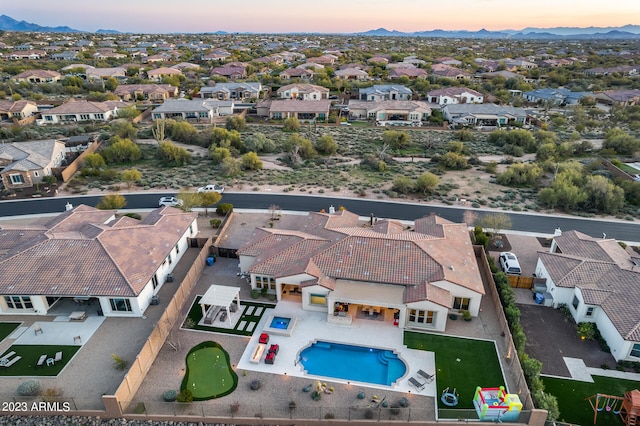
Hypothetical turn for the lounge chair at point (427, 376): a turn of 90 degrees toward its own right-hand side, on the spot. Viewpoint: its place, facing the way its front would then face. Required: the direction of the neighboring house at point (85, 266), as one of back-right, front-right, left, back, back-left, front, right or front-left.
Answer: back-left

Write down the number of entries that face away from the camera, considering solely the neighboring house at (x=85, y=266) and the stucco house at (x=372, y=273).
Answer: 2

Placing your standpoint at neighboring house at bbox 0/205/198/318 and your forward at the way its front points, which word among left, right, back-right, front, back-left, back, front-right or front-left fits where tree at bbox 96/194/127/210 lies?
front

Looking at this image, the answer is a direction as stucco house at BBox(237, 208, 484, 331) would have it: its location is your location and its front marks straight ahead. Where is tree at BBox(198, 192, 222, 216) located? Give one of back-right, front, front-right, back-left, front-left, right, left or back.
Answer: front-left

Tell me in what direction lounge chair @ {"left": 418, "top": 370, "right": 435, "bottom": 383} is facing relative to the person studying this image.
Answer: facing away from the viewer and to the left of the viewer

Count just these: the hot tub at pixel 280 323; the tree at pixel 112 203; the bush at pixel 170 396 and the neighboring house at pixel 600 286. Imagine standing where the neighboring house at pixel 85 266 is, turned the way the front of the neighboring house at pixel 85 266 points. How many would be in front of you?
1

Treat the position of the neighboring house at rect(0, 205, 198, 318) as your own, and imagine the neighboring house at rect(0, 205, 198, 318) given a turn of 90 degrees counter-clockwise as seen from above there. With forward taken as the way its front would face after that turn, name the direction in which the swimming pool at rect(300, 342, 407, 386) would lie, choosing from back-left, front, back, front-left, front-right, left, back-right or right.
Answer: back-left

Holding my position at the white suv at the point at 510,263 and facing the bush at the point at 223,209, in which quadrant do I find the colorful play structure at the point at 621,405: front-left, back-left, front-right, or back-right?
back-left

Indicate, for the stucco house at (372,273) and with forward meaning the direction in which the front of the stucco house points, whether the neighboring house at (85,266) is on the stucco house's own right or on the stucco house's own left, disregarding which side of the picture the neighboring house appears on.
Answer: on the stucco house's own left

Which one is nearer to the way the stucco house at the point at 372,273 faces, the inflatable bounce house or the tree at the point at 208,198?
the tree

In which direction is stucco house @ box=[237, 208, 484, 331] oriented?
away from the camera

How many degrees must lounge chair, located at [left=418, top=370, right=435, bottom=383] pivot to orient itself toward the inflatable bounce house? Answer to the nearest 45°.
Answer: approximately 180°

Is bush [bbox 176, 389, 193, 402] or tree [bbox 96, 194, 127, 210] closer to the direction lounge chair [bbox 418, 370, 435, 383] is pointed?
the tree

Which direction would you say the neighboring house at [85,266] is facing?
away from the camera

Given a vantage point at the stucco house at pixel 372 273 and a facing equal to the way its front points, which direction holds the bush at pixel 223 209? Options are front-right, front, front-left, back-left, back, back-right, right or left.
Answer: front-left

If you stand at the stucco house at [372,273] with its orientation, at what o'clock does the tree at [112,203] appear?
The tree is roughly at 10 o'clock from the stucco house.

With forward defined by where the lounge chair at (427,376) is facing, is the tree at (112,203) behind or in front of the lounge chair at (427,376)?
in front

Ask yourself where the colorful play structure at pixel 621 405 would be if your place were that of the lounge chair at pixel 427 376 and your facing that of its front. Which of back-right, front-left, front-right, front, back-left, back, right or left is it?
back-right

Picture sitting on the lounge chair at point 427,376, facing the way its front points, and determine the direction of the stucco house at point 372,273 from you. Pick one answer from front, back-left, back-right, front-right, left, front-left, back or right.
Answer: front

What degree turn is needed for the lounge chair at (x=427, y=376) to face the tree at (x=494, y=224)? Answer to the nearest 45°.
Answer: approximately 45° to its right

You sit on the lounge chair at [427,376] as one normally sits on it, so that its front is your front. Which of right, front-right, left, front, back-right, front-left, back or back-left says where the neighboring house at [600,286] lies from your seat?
right

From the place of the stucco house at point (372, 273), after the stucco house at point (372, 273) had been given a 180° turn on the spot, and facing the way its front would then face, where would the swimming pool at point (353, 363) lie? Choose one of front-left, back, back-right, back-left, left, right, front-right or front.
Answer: front
